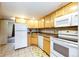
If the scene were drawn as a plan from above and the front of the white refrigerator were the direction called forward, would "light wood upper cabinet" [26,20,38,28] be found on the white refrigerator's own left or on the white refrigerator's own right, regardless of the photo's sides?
on the white refrigerator's own left

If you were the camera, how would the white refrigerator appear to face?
facing the viewer and to the right of the viewer
